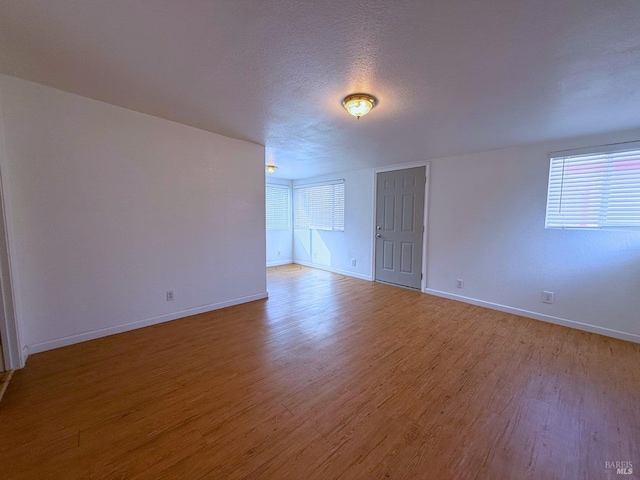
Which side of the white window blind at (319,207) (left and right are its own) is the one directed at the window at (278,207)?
right

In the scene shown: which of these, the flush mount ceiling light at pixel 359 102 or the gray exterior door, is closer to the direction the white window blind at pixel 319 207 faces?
the flush mount ceiling light

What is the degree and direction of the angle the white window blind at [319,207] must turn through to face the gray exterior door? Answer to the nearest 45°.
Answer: approximately 90° to its left

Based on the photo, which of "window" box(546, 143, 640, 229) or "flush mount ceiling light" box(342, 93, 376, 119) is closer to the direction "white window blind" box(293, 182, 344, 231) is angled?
the flush mount ceiling light

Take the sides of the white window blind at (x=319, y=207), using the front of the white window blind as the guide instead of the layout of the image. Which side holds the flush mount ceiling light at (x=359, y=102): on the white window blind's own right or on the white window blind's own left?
on the white window blind's own left

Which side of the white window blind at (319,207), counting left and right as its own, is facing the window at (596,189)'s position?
left

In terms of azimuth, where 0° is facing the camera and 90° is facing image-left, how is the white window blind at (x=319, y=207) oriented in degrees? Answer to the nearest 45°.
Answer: approximately 45°

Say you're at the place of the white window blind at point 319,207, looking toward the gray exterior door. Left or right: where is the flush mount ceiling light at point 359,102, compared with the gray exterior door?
right
